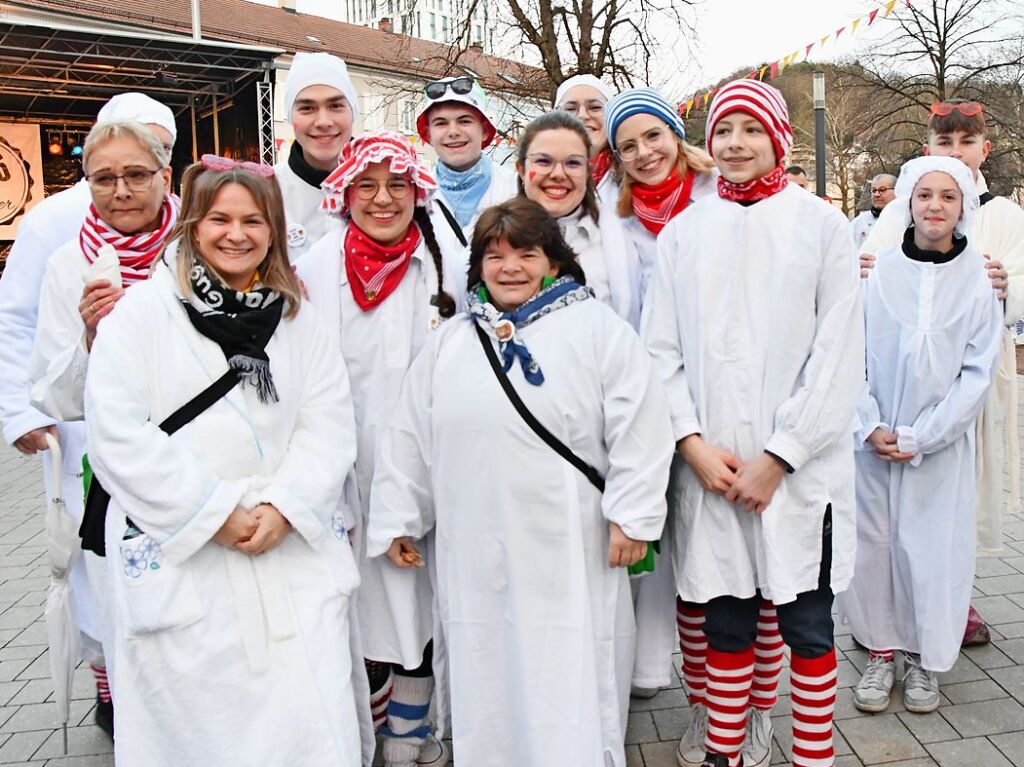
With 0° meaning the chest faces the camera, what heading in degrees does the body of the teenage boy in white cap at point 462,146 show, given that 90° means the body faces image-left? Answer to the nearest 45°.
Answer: approximately 0°

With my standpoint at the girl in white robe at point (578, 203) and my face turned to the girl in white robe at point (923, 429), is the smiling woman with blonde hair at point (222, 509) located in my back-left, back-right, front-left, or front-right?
back-right

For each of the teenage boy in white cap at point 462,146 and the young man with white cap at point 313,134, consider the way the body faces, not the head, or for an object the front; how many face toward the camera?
2

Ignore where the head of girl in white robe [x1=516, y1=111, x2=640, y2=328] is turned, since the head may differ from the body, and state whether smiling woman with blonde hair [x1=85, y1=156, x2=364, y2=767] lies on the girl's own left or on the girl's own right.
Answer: on the girl's own right

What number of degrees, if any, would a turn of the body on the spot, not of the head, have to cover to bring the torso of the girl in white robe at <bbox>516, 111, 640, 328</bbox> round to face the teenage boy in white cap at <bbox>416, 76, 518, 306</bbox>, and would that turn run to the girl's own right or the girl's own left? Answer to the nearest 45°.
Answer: approximately 135° to the girl's own right
